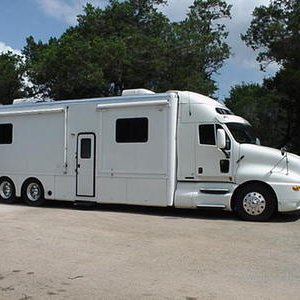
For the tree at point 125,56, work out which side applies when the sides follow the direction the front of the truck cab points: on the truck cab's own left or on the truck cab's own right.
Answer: on the truck cab's own left

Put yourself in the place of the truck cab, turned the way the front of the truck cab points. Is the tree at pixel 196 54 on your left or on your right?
on your left

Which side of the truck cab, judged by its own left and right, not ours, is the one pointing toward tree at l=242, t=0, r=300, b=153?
left

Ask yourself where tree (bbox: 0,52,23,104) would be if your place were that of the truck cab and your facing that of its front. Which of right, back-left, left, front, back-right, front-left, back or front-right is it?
back-left

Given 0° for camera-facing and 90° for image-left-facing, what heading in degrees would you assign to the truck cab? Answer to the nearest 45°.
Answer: approximately 270°
